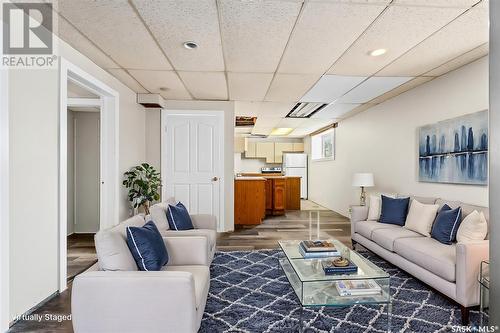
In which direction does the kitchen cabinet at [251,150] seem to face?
toward the camera

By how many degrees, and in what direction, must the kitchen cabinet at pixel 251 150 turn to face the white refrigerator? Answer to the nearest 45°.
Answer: approximately 90° to its left

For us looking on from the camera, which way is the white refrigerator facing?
facing the viewer

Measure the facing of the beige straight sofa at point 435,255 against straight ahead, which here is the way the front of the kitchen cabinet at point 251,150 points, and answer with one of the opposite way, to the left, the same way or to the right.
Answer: to the right

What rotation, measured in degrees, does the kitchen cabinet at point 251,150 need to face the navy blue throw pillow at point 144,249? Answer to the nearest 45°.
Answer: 0° — it already faces it

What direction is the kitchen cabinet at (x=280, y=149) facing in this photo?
toward the camera

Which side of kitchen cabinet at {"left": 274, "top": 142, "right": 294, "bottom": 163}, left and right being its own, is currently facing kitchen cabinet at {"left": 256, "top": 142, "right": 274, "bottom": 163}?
right

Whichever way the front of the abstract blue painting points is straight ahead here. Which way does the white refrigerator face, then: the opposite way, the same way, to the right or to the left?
to the left

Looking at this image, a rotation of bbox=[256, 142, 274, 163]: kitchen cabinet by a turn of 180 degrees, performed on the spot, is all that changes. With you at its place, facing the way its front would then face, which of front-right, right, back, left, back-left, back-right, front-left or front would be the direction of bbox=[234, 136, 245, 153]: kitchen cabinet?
back-left

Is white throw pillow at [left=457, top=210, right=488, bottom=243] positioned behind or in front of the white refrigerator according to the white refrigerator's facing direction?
in front

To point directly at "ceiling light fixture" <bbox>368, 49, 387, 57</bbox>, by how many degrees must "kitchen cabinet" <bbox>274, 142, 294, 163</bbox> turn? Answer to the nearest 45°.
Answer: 0° — it already faces it

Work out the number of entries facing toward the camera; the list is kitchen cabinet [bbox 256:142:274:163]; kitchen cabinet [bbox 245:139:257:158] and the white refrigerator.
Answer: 3

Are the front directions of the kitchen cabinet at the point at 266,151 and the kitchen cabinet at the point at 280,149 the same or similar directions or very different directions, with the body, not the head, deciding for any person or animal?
same or similar directions

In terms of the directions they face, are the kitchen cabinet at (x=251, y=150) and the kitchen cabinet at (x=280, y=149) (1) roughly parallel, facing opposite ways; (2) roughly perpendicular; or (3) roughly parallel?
roughly parallel

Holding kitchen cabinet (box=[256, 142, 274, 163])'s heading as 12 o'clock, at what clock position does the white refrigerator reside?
The white refrigerator is roughly at 9 o'clock from the kitchen cabinet.

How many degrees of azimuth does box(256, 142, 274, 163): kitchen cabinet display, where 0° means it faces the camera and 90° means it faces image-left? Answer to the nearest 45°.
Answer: approximately 0°

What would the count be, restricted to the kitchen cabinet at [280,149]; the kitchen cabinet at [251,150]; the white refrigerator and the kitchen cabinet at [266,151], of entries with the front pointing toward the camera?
4

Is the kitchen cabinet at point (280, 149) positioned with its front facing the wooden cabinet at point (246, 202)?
yes

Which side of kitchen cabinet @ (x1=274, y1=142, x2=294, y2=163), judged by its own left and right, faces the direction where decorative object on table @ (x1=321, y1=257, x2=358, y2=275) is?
front

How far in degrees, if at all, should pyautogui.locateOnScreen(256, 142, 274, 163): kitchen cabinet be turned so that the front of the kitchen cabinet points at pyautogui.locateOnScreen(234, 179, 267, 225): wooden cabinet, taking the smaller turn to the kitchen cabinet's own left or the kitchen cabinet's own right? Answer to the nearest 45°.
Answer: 0° — it already faces it

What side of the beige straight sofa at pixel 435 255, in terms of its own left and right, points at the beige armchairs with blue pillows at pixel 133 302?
front

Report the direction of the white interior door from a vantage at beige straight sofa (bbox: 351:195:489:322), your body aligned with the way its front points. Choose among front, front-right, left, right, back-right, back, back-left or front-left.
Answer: front-right

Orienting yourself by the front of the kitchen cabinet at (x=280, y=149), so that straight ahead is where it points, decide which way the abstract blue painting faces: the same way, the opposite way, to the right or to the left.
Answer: to the right
